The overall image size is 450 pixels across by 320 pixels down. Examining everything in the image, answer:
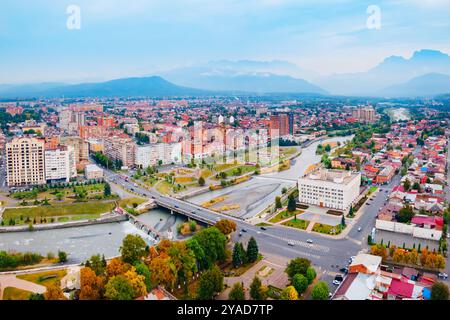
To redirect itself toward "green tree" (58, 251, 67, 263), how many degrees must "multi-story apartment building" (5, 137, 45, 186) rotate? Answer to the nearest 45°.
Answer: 0° — it already faces it

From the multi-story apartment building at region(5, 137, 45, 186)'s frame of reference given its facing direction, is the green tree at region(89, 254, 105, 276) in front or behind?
in front

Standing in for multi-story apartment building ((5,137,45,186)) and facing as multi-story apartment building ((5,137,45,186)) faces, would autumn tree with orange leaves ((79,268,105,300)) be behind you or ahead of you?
ahead

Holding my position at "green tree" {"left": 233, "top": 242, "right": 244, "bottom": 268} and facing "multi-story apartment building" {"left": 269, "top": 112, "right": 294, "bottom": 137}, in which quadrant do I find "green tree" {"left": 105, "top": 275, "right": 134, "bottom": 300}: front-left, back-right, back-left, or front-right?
back-left

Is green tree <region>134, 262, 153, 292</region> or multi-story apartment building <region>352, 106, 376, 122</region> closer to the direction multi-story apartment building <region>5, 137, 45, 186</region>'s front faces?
the green tree

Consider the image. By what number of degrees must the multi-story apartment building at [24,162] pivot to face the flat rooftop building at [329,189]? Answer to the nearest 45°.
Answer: approximately 45° to its left

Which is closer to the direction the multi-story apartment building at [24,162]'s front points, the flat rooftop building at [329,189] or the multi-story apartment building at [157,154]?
the flat rooftop building

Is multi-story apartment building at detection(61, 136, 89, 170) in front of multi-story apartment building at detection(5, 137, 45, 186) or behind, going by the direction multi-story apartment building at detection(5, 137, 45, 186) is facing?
behind

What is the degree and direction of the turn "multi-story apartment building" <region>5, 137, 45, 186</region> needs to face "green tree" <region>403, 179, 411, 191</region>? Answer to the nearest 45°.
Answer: approximately 45° to its left
